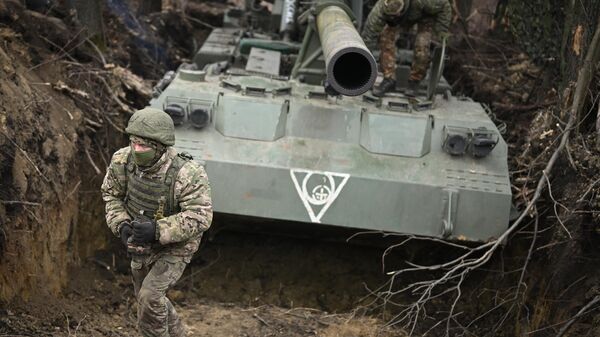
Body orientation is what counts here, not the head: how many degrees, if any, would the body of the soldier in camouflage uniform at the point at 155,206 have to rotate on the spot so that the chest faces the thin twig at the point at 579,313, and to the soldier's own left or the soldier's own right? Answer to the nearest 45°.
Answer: approximately 135° to the soldier's own left

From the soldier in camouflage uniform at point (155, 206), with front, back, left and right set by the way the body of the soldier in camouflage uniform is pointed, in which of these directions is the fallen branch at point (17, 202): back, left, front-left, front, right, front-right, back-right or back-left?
right

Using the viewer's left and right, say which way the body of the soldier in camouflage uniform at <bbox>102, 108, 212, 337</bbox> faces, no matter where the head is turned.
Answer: facing the viewer and to the left of the viewer

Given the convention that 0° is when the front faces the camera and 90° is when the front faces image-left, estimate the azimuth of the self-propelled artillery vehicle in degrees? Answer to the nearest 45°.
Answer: approximately 0°

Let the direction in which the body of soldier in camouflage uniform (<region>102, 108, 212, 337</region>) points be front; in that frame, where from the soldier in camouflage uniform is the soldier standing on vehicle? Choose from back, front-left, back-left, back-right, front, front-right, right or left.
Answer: back

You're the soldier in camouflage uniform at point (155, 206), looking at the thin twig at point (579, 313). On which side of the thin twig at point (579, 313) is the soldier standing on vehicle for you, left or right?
left

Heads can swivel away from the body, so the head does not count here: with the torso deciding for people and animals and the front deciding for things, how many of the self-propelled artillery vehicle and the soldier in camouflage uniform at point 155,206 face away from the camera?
0

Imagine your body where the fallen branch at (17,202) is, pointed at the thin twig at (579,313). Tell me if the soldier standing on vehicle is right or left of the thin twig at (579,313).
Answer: left

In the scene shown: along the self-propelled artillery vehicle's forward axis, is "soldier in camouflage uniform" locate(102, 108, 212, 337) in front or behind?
in front
